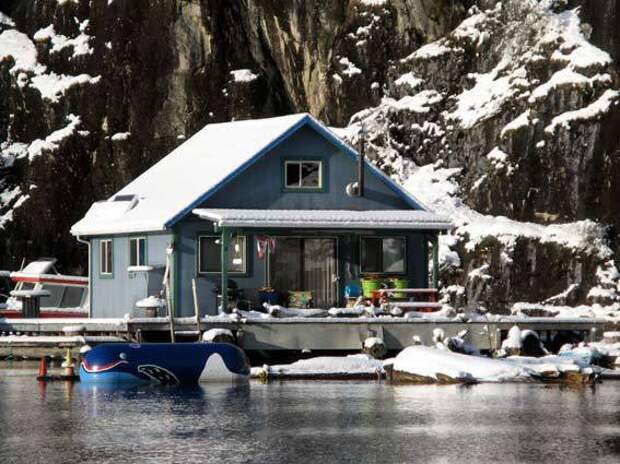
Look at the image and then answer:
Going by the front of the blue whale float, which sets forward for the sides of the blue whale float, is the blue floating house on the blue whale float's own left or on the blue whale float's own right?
on the blue whale float's own right

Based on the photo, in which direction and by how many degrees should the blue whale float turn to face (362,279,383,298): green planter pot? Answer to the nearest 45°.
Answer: approximately 135° to its right

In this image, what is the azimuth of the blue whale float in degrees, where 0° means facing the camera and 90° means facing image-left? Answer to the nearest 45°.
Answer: approximately 90°
